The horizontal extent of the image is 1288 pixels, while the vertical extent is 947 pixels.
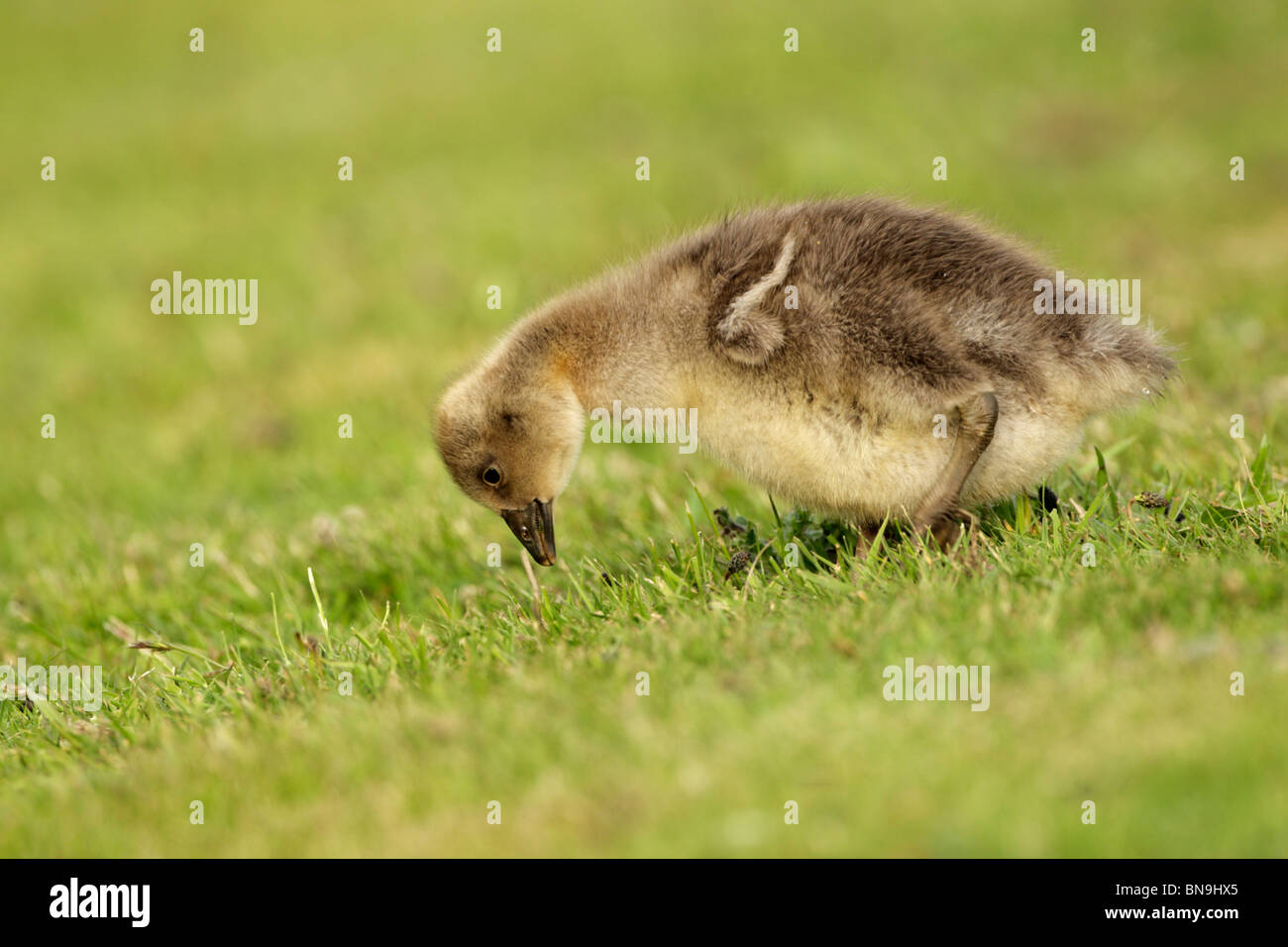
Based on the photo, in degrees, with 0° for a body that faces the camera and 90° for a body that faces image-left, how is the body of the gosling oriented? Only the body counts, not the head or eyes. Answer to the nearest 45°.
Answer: approximately 90°
